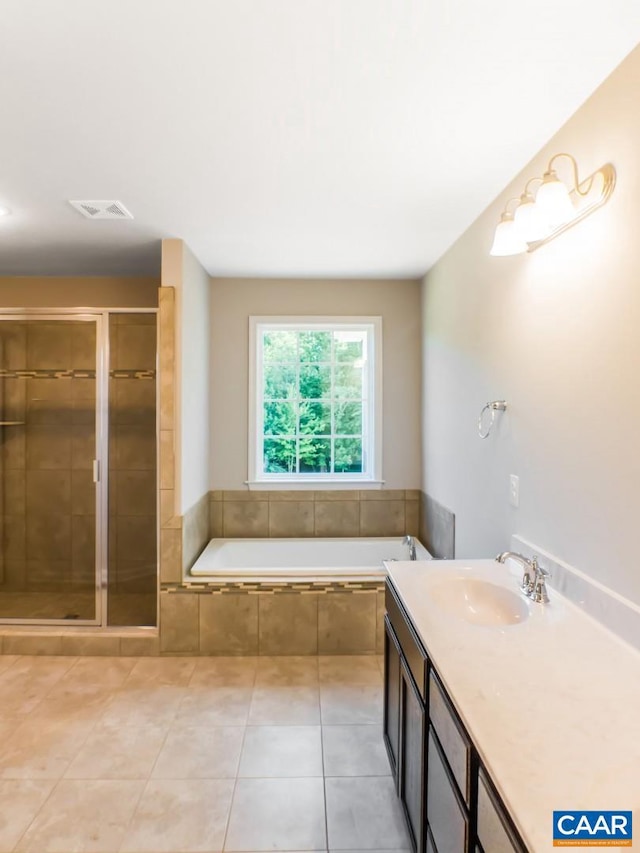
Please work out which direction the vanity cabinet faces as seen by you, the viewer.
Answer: facing to the left of the viewer

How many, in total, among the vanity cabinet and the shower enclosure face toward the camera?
1

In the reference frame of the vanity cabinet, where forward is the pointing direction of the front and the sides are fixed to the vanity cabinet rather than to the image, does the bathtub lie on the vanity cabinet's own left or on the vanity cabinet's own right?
on the vanity cabinet's own right

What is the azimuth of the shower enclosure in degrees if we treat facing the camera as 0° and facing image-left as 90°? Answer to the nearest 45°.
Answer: approximately 0°
